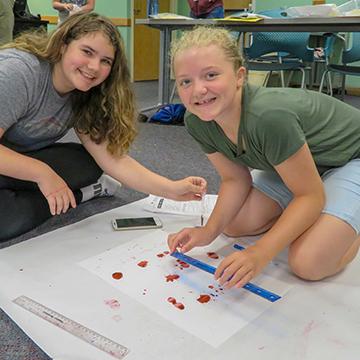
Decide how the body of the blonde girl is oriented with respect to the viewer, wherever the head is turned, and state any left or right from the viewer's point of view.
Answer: facing the viewer and to the left of the viewer

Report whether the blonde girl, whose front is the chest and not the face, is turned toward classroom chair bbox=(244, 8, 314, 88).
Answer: no

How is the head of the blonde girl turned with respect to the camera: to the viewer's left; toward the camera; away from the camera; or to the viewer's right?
toward the camera
